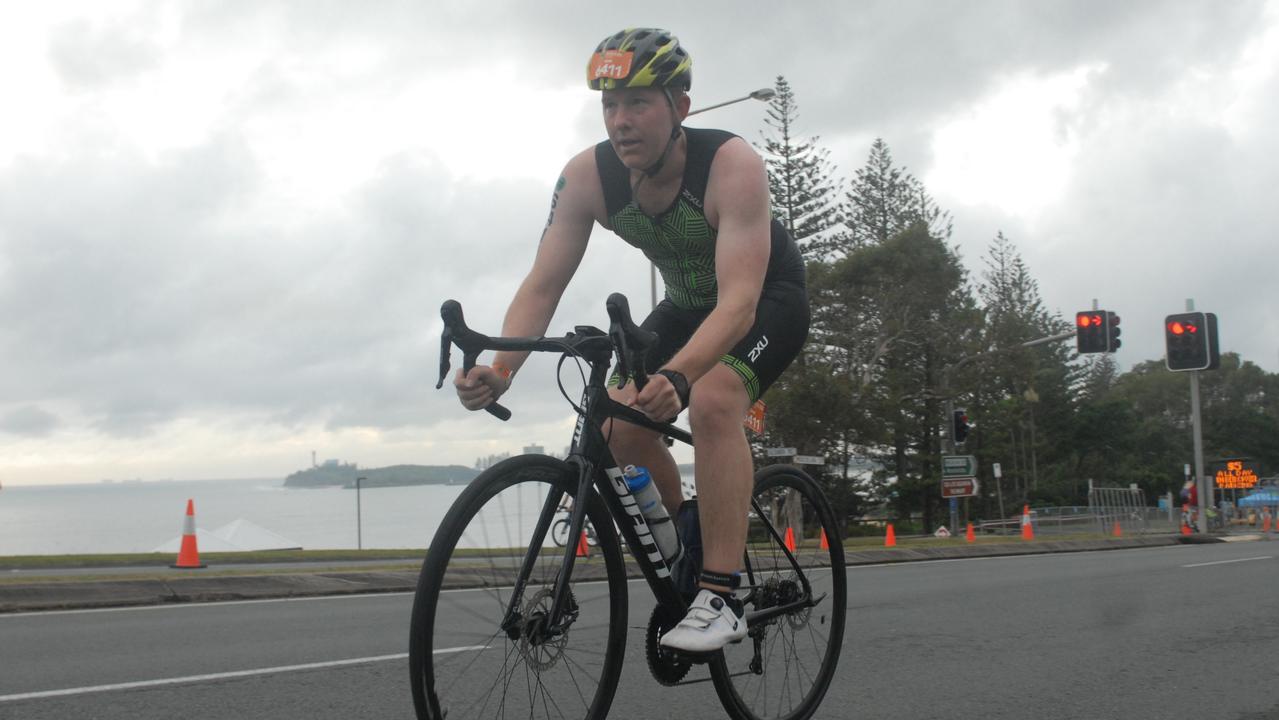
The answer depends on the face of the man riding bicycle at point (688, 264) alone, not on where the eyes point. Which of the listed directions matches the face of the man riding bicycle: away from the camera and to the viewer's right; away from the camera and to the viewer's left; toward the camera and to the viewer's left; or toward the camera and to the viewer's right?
toward the camera and to the viewer's left

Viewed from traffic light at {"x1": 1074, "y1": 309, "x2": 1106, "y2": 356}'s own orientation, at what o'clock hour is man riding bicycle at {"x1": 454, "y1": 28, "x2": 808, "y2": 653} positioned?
The man riding bicycle is roughly at 12 o'clock from the traffic light.

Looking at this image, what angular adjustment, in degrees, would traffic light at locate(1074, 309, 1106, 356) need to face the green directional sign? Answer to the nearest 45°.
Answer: approximately 135° to its right

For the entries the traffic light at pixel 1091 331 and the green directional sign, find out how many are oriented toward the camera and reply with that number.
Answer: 2

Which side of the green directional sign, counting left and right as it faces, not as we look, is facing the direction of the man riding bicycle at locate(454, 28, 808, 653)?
front

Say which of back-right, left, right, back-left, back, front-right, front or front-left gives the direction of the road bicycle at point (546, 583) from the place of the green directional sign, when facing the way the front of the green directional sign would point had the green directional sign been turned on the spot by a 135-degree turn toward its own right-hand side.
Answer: back-left

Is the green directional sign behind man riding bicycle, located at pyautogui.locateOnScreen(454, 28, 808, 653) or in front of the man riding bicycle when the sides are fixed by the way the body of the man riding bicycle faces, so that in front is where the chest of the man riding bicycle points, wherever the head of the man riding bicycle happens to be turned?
behind

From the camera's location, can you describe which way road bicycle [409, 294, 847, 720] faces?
facing the viewer and to the left of the viewer

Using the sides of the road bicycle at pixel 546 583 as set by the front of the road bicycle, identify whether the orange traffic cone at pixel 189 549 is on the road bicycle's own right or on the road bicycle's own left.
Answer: on the road bicycle's own right
